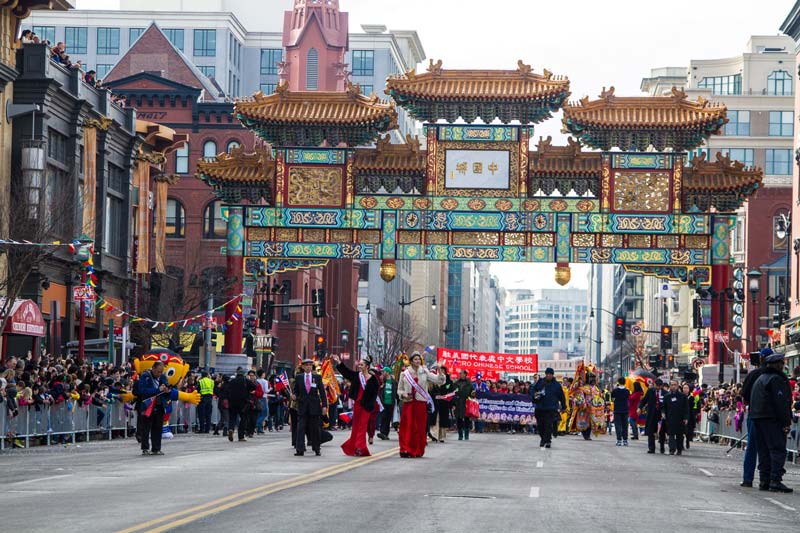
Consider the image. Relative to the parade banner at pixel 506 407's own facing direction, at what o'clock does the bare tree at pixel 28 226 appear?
The bare tree is roughly at 2 o'clock from the parade banner.

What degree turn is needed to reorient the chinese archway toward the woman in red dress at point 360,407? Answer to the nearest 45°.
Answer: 0° — it already faces them

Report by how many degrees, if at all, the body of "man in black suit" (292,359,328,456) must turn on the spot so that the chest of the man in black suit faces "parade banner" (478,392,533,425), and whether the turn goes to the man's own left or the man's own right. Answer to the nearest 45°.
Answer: approximately 180°

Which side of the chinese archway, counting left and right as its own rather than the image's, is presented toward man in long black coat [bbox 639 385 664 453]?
front

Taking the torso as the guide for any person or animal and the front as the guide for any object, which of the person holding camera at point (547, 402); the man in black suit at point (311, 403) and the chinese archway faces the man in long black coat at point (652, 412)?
the chinese archway

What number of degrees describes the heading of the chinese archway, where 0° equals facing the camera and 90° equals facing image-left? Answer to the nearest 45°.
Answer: approximately 0°

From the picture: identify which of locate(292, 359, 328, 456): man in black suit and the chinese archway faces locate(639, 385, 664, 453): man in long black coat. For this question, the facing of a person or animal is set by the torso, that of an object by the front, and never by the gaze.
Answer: the chinese archway
